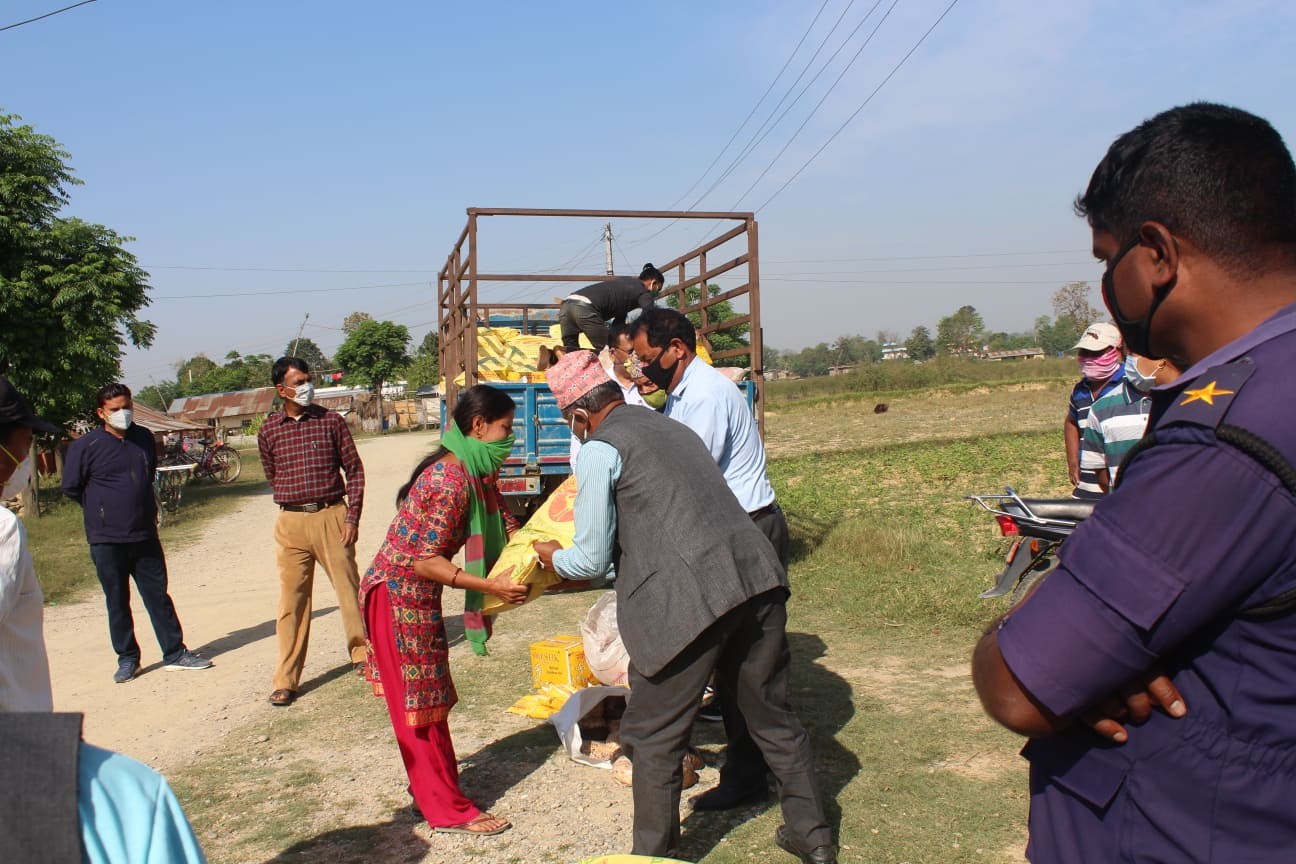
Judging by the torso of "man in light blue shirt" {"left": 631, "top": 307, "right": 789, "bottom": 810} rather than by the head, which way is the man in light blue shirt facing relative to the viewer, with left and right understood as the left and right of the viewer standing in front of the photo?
facing to the left of the viewer

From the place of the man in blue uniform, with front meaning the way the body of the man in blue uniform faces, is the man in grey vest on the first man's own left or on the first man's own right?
on the first man's own right

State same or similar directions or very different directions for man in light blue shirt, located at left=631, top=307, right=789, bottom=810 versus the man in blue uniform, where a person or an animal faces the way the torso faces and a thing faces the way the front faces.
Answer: same or similar directions

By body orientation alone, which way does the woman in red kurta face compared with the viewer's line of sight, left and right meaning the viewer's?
facing to the right of the viewer

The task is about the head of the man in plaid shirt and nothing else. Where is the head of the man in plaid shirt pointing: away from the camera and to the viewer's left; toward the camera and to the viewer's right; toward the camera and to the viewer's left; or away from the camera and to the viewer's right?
toward the camera and to the viewer's right

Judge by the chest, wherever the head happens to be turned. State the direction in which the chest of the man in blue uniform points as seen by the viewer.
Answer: to the viewer's left

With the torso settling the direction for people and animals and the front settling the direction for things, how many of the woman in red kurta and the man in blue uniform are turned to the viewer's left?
1

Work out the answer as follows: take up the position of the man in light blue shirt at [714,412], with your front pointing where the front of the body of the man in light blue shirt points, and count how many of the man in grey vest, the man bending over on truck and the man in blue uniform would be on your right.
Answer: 1

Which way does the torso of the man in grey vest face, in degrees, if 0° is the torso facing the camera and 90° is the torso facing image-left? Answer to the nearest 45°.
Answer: approximately 135°

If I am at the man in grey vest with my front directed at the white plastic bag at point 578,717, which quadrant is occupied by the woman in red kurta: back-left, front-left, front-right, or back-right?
front-left

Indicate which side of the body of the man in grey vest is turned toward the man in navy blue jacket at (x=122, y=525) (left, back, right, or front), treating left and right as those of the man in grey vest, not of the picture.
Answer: front

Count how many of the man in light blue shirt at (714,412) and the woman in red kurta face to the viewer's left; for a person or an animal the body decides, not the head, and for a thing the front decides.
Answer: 1

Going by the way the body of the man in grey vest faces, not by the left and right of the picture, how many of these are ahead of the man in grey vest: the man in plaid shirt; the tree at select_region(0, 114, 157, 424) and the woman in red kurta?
3

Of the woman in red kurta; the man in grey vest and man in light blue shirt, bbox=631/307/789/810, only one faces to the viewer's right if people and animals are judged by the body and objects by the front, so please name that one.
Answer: the woman in red kurta

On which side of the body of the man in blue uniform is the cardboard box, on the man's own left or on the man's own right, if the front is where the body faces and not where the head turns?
on the man's own right

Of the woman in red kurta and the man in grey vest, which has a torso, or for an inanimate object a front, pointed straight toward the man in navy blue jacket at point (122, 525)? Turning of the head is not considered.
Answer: the man in grey vest

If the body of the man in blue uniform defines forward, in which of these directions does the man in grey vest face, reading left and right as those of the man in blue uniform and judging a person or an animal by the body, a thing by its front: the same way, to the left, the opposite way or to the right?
the same way

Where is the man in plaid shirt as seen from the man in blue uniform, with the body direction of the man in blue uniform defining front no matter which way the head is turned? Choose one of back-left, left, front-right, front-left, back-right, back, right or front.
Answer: front-right

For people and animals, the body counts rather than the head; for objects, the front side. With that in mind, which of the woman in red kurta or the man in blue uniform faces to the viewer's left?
the man in blue uniform
